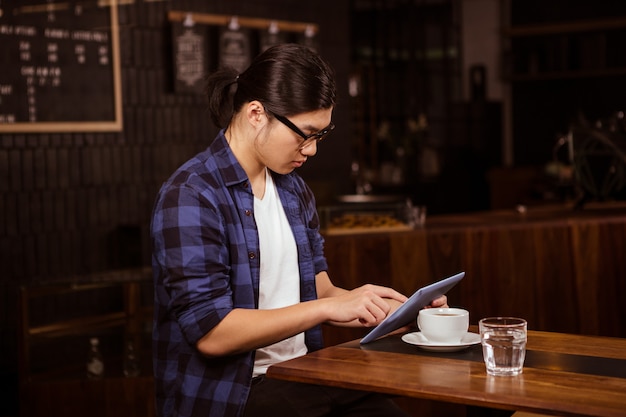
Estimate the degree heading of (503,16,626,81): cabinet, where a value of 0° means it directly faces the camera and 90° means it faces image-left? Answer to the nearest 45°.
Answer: approximately 0°

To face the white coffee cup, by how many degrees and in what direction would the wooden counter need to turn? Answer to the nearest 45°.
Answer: approximately 45° to its left

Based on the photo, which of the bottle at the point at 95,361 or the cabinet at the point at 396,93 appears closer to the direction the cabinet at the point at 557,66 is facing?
the bottle

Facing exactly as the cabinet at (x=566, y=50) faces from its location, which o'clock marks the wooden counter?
The wooden counter is roughly at 12 o'clock from the cabinet.

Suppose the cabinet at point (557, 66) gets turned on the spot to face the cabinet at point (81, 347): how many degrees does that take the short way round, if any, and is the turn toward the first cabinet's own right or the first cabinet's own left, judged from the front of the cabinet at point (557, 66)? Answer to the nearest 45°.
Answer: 0° — it already faces it

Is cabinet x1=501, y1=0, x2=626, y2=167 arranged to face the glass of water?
yes

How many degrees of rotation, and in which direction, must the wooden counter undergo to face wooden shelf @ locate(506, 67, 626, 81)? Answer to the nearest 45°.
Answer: approximately 135° to its right
